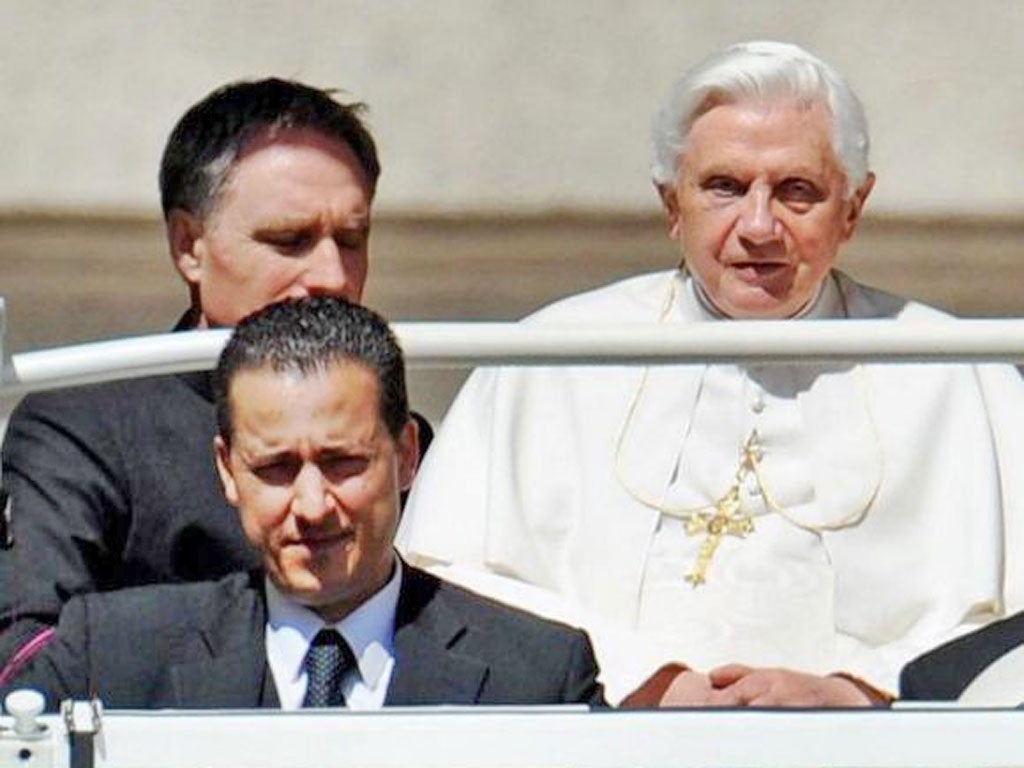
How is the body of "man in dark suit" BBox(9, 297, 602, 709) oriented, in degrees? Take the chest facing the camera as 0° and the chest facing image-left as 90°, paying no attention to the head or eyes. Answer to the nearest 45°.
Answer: approximately 0°

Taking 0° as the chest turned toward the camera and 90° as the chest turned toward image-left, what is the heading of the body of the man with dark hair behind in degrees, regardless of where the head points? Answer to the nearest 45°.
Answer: approximately 315°

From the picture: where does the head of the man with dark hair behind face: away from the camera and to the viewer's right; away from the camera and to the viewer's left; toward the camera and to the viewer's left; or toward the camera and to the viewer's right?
toward the camera and to the viewer's right
